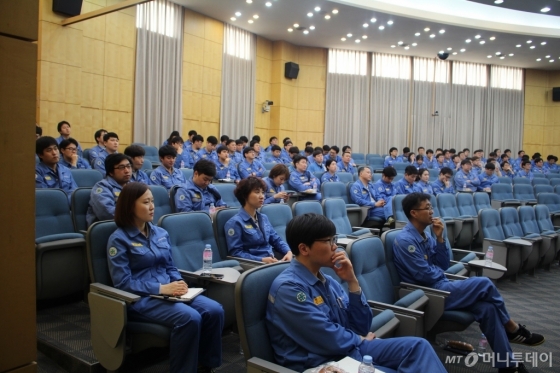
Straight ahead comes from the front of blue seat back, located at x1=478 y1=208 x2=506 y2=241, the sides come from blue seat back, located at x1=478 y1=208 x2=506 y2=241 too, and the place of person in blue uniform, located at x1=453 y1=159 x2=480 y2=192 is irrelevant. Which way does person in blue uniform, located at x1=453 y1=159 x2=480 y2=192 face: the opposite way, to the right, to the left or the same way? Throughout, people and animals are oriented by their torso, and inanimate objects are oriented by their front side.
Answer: the same way

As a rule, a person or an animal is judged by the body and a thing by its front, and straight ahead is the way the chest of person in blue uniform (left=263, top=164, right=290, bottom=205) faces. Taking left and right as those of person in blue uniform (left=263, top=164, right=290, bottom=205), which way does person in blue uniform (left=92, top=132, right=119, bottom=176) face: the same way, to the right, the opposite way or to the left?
the same way

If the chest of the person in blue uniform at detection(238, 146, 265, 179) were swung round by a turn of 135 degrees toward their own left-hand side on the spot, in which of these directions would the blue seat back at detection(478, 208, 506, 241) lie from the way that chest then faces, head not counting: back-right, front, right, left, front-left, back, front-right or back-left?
back-right

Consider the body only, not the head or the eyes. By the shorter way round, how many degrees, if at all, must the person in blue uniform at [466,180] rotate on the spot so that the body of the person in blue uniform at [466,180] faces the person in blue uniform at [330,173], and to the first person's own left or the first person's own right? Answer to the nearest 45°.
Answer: approximately 90° to the first person's own right

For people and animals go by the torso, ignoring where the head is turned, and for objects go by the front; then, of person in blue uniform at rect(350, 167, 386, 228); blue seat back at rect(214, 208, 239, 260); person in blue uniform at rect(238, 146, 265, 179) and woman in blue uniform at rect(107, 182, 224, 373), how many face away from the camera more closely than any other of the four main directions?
0

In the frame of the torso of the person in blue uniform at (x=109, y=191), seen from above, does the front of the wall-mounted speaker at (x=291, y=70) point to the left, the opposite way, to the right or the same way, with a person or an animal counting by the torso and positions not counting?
the same way

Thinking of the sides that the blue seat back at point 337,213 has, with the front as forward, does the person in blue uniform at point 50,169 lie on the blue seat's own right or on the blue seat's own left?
on the blue seat's own right

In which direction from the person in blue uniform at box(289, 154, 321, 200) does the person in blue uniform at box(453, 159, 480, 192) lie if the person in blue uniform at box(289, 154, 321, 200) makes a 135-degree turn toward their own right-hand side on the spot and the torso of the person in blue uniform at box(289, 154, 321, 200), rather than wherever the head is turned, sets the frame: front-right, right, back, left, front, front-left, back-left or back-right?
back-right

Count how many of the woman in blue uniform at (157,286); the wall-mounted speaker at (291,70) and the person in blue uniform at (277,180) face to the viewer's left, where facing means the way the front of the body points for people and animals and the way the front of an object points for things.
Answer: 0

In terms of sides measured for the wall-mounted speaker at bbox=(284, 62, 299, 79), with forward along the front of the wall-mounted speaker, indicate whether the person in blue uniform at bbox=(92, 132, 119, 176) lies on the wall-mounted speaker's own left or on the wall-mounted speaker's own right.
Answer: on the wall-mounted speaker's own right

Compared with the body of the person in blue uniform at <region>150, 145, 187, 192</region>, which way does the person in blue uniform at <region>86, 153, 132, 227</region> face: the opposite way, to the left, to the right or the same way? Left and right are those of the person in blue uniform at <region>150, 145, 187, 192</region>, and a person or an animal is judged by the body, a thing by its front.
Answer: the same way

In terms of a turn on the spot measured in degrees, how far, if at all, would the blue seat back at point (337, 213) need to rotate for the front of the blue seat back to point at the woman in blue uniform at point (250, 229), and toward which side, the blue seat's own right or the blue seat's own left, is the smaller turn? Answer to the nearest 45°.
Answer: approximately 45° to the blue seat's own right

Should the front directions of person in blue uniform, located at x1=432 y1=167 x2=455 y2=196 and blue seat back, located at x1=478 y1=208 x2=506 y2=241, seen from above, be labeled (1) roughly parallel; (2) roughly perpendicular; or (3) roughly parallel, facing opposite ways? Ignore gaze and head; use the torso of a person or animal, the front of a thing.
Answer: roughly parallel

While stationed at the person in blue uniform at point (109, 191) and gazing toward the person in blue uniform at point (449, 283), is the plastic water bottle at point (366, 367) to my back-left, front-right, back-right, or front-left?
front-right

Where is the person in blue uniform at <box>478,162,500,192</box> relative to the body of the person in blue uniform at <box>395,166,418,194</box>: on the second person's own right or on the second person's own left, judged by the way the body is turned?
on the second person's own left

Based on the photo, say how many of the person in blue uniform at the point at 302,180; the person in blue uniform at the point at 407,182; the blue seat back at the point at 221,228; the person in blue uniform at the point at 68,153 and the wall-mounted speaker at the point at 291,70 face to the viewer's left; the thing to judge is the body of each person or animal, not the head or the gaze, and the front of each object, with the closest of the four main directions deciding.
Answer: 0

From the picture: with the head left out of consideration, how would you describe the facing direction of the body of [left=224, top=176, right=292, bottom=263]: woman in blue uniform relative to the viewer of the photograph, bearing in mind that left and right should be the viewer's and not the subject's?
facing the viewer and to the right of the viewer
